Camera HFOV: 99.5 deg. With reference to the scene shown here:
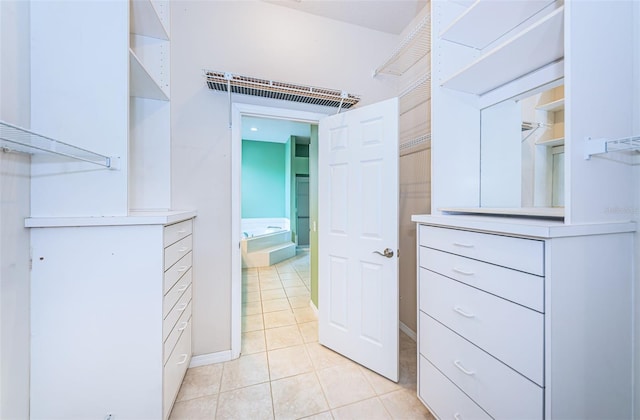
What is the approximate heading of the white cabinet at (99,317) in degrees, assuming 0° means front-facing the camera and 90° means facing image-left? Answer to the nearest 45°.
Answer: approximately 270°

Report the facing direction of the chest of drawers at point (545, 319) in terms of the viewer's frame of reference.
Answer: facing the viewer and to the left of the viewer

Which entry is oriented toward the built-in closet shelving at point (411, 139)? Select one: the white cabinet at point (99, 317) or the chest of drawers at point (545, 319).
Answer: the white cabinet

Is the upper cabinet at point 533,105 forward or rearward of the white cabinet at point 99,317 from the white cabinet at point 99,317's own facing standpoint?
forward

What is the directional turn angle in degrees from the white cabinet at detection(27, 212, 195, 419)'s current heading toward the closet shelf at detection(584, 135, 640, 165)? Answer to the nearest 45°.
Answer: approximately 45° to its right

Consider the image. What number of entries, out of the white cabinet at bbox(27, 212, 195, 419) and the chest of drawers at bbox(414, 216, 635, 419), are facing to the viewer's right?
1

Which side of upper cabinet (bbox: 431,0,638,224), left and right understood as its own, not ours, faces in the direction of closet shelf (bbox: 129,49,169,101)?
front

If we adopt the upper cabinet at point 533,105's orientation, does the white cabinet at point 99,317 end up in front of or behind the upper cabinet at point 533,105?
in front

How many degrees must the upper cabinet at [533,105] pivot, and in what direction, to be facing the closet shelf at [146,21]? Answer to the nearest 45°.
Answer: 0° — it already faces it

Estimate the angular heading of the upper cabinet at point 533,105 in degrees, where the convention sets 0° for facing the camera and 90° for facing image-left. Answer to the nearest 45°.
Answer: approximately 45°
